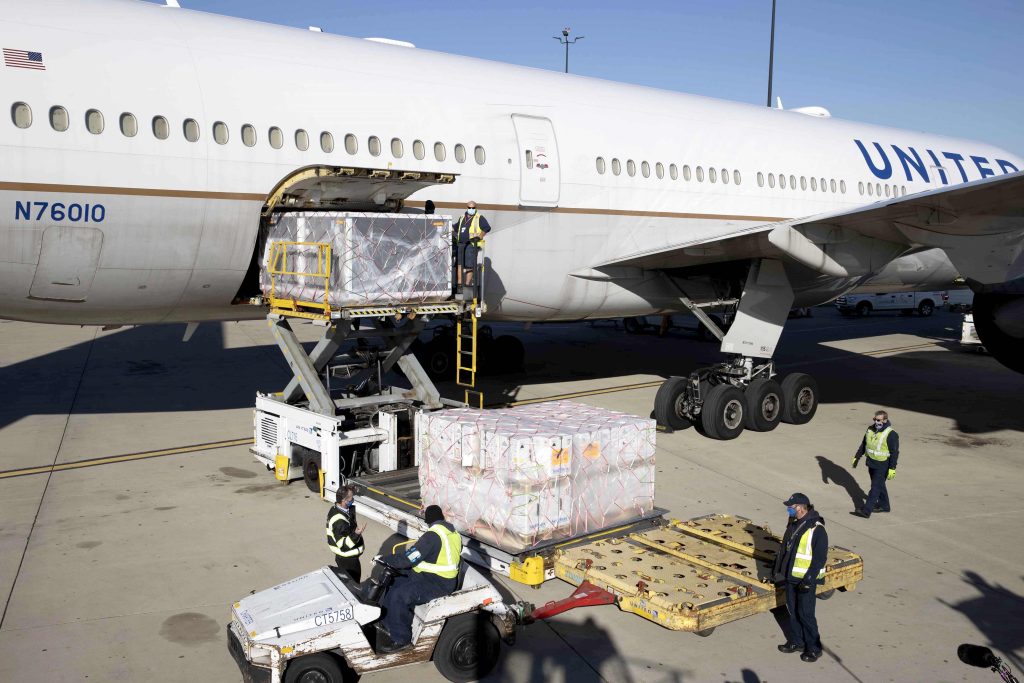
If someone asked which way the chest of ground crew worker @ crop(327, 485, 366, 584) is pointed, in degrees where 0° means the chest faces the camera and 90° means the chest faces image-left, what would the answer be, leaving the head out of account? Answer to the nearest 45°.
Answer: approximately 270°

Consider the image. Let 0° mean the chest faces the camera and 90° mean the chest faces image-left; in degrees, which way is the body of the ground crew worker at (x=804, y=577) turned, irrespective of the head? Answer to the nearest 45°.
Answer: approximately 45°

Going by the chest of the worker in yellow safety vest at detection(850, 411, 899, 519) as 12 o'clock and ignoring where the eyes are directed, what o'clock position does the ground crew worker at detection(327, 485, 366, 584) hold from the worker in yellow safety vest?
The ground crew worker is roughly at 12 o'clock from the worker in yellow safety vest.

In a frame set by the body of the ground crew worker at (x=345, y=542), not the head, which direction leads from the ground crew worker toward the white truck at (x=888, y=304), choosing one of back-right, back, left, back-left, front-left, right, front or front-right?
front-left

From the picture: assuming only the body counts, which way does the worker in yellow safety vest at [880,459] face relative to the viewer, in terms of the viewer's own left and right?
facing the viewer and to the left of the viewer
